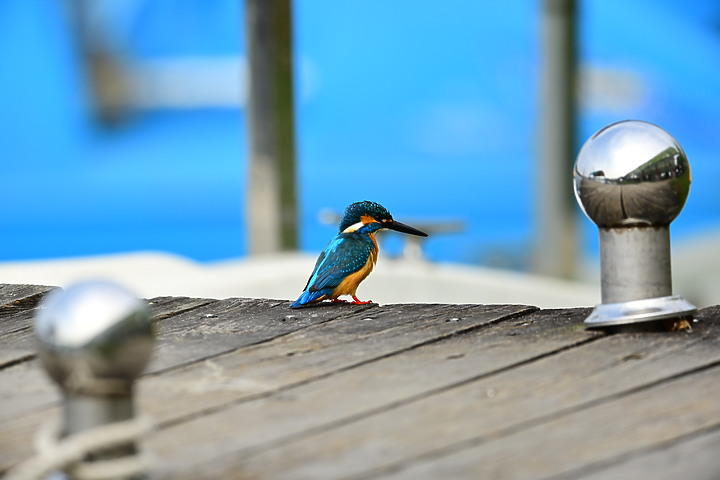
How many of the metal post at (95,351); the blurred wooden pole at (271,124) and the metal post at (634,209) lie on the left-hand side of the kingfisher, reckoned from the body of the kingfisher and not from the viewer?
1

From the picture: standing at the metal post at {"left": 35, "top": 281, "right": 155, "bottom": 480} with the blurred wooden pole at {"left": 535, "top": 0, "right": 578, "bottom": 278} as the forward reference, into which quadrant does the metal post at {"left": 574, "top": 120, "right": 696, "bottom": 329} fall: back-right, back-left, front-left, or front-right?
front-right

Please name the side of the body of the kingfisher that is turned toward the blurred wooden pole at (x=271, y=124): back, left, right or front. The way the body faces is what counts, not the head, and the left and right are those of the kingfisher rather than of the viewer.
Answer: left

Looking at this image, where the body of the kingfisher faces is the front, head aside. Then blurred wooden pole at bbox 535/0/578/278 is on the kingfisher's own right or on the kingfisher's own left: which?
on the kingfisher's own left

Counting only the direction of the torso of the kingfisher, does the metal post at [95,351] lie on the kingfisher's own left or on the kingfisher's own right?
on the kingfisher's own right

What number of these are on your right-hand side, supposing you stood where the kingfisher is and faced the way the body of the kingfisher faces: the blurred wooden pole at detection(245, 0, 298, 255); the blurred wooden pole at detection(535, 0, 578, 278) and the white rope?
1

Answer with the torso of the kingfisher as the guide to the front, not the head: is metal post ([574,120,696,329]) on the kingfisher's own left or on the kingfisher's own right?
on the kingfisher's own right

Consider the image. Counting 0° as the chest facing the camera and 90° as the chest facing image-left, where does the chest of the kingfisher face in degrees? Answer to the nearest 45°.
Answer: approximately 270°

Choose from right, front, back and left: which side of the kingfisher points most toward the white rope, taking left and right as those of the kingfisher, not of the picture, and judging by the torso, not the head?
right

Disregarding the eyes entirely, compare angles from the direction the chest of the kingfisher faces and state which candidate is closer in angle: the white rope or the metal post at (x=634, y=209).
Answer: the metal post

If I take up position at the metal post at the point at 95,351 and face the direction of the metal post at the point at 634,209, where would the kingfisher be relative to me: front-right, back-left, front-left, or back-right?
front-left
